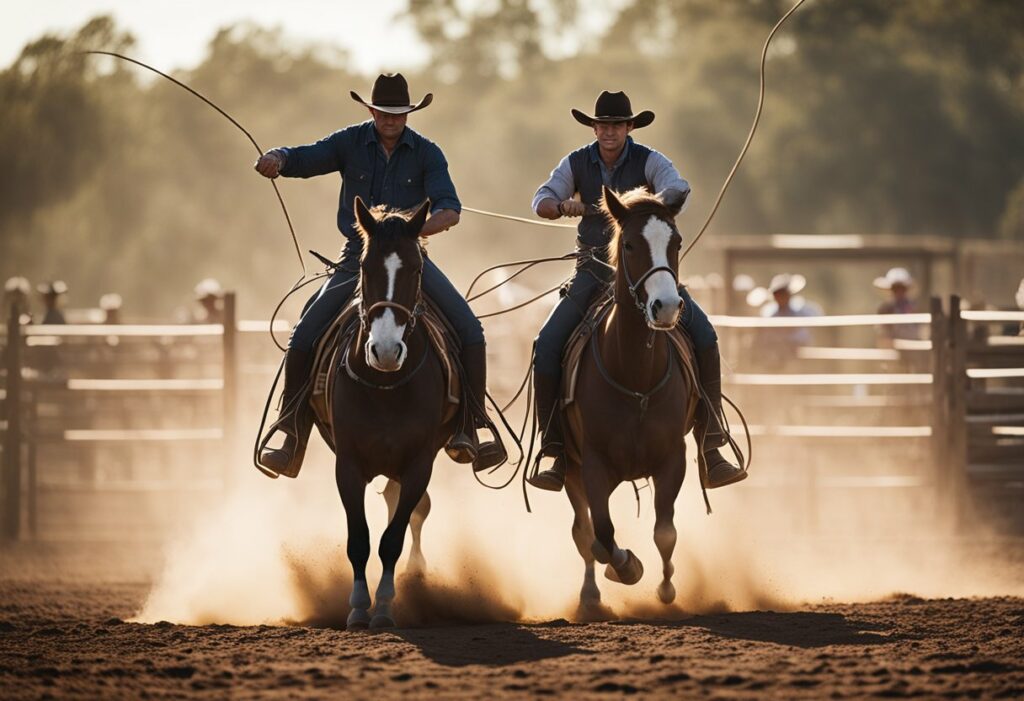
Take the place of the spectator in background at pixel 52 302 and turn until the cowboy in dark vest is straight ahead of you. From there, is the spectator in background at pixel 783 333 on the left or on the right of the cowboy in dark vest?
left

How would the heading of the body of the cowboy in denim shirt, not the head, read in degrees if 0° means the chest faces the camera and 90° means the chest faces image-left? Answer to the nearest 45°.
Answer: approximately 0°

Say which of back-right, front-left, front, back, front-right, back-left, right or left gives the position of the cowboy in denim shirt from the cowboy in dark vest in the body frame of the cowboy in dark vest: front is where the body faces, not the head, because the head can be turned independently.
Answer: right

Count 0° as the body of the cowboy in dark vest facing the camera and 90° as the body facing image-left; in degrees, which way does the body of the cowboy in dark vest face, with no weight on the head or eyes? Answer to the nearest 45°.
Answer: approximately 0°
